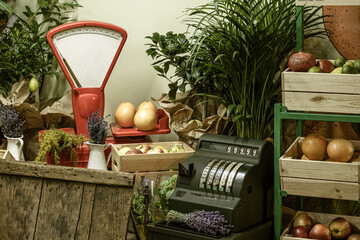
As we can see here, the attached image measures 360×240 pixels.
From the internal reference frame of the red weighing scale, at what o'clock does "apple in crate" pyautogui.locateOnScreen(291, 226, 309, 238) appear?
The apple in crate is roughly at 10 o'clock from the red weighing scale.

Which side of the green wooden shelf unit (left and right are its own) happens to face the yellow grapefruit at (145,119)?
right

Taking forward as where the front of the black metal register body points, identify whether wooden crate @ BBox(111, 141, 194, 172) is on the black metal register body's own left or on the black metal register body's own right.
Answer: on the black metal register body's own right

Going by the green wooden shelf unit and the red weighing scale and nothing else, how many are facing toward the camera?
2

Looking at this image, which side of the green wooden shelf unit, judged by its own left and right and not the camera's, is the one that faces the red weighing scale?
right

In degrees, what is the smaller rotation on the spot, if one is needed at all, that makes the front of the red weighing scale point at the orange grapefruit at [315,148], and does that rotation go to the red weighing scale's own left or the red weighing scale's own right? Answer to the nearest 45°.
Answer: approximately 45° to the red weighing scale's own left
